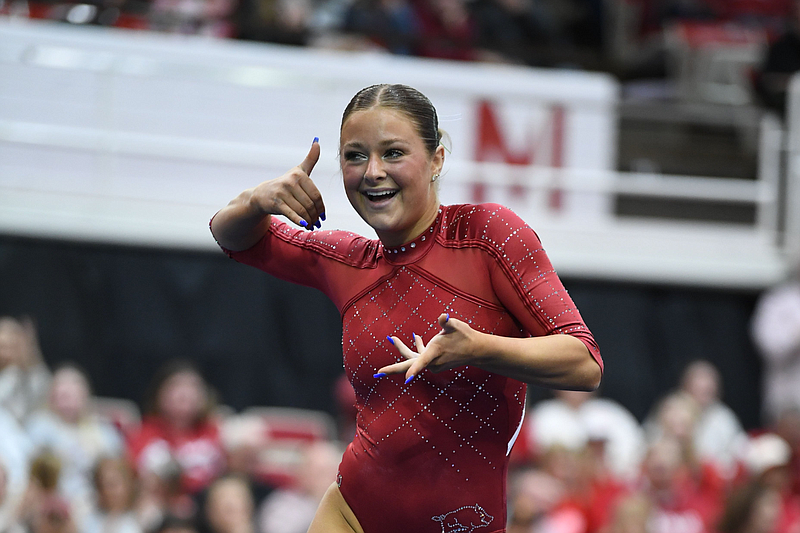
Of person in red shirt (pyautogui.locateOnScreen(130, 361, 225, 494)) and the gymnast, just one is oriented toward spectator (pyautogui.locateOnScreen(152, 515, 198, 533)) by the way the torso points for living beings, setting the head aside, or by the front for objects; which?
the person in red shirt

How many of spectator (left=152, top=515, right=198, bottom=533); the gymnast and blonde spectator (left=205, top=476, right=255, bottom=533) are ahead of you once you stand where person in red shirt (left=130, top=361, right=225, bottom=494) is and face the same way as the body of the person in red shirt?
3

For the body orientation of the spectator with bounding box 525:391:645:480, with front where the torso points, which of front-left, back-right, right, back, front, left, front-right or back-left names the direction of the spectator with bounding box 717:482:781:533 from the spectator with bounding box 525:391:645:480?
front-left

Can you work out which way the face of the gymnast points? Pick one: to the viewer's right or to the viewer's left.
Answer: to the viewer's left

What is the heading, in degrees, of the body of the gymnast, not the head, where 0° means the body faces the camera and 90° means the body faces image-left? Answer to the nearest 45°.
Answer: approximately 45°

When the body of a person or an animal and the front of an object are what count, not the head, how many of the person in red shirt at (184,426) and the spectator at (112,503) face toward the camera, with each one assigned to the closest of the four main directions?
2

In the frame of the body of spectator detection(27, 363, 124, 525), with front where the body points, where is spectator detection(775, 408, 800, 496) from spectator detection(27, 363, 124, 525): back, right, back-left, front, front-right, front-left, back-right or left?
left

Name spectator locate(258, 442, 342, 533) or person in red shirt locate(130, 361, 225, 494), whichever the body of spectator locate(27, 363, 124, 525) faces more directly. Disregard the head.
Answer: the spectator

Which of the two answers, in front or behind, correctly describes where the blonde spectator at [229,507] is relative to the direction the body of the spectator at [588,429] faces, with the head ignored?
in front

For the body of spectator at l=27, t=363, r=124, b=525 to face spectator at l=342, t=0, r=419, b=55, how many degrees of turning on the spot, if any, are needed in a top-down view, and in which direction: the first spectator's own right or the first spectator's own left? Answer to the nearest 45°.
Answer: approximately 135° to the first spectator's own left
